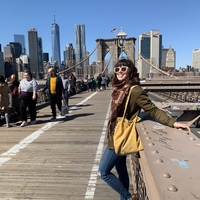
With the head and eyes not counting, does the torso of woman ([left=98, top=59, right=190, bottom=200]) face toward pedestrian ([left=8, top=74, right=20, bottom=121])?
no

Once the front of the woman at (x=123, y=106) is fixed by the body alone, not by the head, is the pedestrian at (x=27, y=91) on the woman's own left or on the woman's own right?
on the woman's own right
